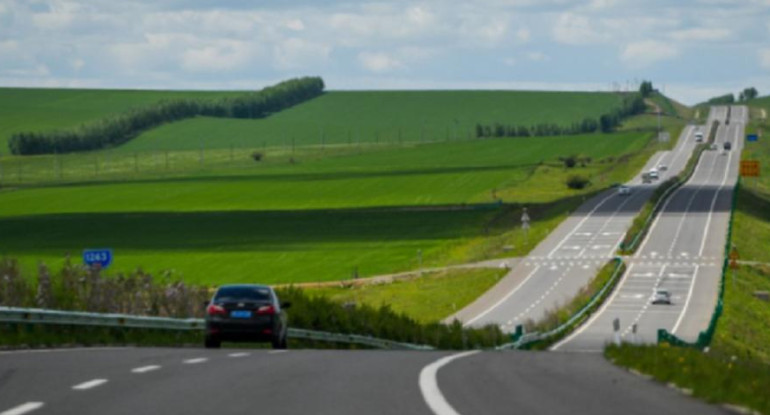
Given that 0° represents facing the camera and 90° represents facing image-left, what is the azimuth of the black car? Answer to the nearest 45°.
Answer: approximately 180°
